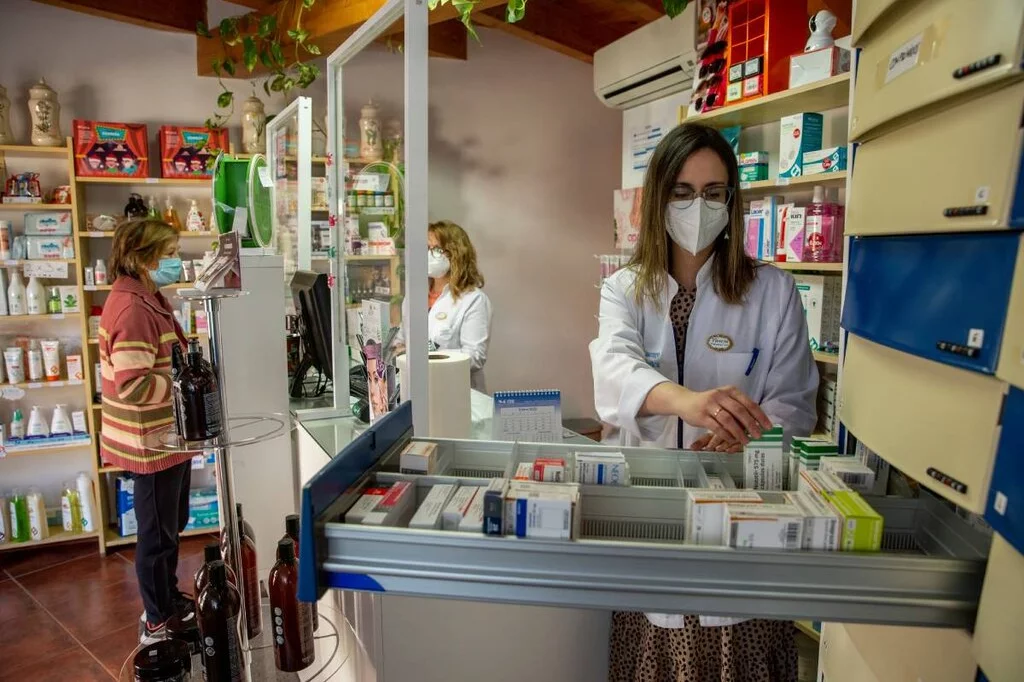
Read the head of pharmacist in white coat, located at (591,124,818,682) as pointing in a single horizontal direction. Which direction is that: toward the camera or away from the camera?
toward the camera

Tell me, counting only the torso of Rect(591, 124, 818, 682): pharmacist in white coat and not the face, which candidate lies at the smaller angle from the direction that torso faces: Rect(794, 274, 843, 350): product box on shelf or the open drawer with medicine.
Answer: the open drawer with medicine

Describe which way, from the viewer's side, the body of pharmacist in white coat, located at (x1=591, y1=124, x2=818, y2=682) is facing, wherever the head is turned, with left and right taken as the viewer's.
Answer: facing the viewer

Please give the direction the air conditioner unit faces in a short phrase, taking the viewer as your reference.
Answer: facing the viewer and to the left of the viewer

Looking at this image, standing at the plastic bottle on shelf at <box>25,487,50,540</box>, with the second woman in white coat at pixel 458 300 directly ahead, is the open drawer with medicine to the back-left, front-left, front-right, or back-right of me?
front-right

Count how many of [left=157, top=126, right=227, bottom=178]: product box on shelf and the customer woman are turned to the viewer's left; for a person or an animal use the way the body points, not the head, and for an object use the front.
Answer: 0

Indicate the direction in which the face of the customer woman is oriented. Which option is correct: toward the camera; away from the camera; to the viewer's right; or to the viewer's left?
to the viewer's right

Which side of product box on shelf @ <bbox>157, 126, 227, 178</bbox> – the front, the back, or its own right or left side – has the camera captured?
front

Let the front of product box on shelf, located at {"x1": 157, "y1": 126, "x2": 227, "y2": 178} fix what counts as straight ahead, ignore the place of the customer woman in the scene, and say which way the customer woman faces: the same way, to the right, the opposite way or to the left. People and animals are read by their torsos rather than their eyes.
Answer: to the left

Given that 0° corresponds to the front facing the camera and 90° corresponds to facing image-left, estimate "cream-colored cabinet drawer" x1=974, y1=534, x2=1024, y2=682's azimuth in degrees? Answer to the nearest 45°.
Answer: approximately 45°

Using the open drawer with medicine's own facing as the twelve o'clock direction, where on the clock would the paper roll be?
The paper roll is roughly at 2 o'clock from the open drawer with medicine.

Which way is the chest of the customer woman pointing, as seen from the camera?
to the viewer's right
